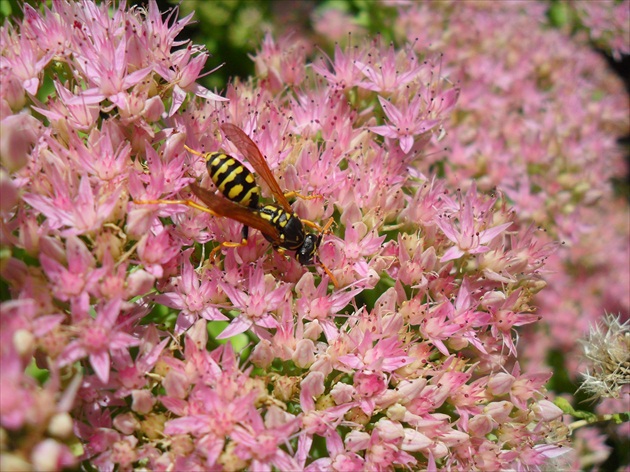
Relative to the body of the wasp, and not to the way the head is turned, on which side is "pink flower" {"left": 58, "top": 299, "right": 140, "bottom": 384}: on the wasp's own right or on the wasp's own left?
on the wasp's own right

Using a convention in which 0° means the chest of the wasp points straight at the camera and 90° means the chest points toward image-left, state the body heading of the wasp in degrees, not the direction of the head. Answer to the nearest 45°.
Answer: approximately 315°

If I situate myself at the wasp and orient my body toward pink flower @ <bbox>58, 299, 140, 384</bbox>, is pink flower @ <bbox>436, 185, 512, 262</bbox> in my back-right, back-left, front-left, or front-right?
back-left

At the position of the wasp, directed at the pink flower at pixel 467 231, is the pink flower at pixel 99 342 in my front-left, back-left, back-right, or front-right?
back-right
